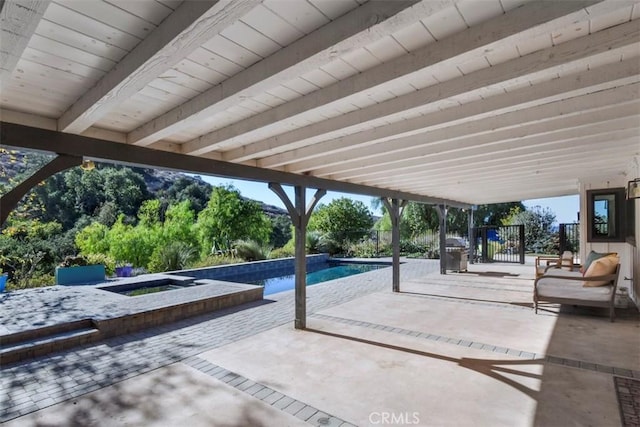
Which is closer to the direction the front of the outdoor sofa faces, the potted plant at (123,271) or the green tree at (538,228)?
the potted plant

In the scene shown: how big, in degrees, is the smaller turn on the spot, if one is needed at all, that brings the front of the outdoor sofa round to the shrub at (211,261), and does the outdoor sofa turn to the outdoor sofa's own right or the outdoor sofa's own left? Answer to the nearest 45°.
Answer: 0° — it already faces it

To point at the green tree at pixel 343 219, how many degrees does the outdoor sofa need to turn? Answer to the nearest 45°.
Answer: approximately 45° to its right

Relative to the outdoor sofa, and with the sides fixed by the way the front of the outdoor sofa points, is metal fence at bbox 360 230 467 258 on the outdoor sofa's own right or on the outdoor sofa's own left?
on the outdoor sofa's own right

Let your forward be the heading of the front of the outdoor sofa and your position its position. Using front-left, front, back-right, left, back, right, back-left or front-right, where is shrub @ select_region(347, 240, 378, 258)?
front-right

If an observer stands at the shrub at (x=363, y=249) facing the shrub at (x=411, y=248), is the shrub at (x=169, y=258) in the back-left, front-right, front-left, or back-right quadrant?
back-right

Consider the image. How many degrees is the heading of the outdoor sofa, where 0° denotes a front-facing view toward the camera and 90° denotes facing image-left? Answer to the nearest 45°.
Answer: approximately 90°

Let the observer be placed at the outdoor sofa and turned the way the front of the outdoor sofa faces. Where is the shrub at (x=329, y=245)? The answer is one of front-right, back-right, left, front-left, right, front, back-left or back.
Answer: front-right

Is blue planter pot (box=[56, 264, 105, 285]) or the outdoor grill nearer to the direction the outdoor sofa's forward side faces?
the blue planter pot
